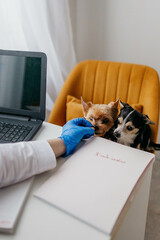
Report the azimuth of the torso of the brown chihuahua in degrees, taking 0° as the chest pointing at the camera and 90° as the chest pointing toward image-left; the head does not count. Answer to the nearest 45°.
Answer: approximately 45°

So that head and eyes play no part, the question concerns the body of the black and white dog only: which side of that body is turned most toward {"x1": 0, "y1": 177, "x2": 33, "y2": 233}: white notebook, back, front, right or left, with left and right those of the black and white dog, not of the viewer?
front

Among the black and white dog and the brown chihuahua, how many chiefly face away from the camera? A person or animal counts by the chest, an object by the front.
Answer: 0

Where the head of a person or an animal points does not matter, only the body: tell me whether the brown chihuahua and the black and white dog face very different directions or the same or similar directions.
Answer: same or similar directions

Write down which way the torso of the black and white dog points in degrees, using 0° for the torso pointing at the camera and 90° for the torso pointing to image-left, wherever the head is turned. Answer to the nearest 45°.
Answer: approximately 45°
